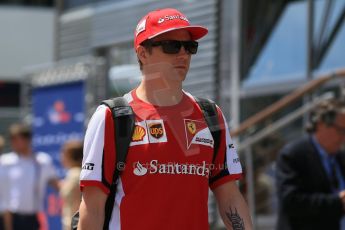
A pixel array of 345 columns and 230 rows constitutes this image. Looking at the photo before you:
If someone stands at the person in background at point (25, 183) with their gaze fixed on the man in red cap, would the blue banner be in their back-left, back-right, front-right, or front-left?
back-left

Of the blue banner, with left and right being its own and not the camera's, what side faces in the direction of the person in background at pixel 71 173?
front

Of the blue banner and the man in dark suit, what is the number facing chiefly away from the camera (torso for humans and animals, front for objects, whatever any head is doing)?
0

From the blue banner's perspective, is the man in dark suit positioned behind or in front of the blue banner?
in front

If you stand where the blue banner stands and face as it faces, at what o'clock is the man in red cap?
The man in red cap is roughly at 12 o'clock from the blue banner.

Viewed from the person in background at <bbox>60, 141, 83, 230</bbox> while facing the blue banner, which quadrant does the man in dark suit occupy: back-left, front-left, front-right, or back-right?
back-right
